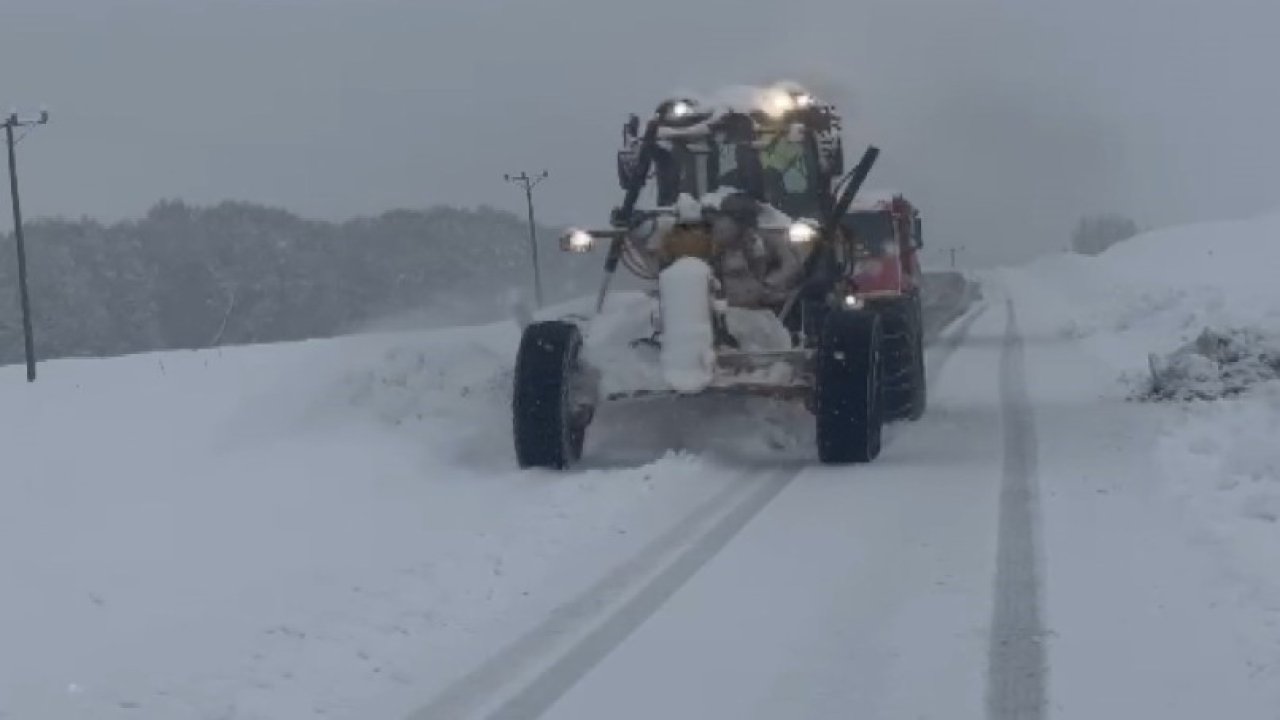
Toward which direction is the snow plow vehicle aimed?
toward the camera
